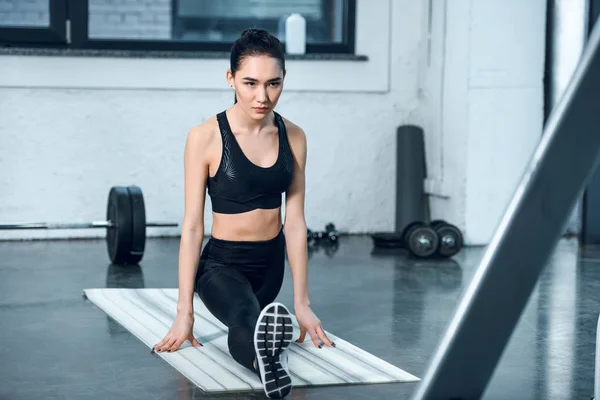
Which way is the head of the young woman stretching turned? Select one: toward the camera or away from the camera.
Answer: toward the camera

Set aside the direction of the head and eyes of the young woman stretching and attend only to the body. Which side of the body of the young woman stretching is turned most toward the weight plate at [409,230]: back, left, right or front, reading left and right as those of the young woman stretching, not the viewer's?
back

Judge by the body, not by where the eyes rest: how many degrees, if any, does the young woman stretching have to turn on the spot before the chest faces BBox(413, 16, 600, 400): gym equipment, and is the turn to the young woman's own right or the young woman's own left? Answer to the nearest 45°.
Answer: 0° — they already face it

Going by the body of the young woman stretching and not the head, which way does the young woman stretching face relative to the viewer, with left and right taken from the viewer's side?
facing the viewer

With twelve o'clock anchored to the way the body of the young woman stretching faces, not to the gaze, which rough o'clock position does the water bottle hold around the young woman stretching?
The water bottle is roughly at 6 o'clock from the young woman stretching.

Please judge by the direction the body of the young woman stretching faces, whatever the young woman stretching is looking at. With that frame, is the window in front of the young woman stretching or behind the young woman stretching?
behind

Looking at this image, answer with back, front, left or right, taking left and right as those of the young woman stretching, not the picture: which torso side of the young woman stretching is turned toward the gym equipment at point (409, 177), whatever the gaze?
back

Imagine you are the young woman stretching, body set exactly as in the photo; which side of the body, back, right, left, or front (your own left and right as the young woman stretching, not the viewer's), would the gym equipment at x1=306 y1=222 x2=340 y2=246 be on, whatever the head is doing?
back

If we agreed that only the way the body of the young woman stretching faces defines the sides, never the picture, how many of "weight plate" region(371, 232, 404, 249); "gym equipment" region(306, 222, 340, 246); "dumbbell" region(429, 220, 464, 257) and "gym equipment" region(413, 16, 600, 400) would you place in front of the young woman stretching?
1

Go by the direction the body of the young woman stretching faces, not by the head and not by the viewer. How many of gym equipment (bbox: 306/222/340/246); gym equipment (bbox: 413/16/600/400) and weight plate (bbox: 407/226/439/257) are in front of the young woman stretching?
1

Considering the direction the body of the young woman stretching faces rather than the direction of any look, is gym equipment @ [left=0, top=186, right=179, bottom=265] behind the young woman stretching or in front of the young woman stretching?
behind

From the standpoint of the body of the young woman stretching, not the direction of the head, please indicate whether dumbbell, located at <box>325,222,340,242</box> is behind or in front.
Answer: behind
